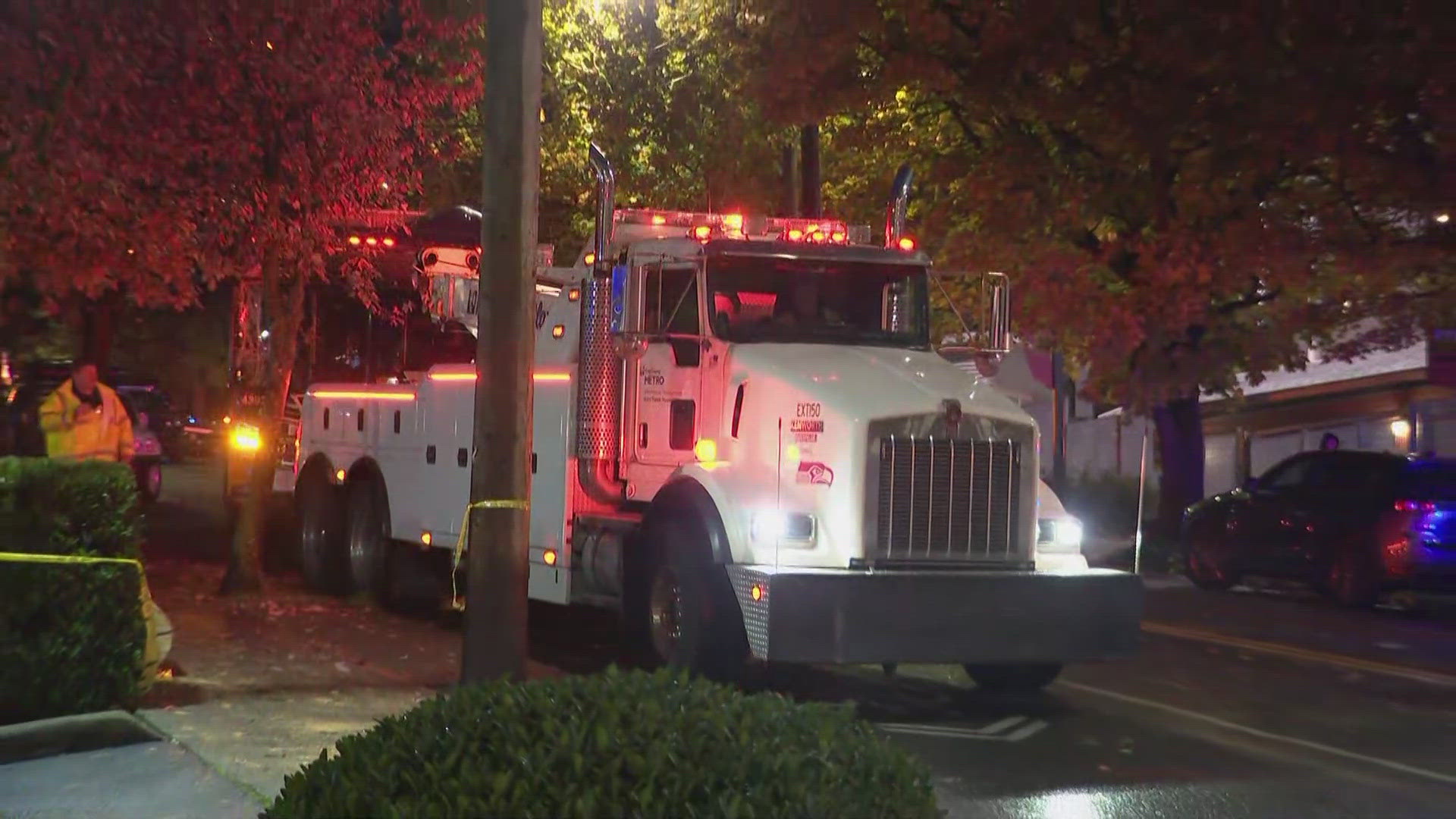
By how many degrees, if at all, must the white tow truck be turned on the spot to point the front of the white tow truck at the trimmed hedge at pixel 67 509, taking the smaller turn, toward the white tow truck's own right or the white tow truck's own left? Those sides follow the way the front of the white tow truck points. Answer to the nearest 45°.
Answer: approximately 135° to the white tow truck's own right

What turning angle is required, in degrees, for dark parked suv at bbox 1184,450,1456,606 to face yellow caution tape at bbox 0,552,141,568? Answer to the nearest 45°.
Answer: approximately 90° to its left

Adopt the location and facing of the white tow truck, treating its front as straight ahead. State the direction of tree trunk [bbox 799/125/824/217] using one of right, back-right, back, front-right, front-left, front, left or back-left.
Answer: back-left

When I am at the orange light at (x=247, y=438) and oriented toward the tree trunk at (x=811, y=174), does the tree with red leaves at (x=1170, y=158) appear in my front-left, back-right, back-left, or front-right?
front-right

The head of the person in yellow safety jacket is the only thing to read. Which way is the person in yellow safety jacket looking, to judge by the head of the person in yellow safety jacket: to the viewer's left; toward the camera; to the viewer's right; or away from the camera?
toward the camera

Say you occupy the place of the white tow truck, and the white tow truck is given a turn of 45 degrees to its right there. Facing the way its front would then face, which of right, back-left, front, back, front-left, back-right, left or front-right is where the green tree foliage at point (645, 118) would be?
back

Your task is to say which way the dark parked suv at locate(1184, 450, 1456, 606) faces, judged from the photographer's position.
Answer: facing away from the viewer and to the left of the viewer

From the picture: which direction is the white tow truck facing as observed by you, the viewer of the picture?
facing the viewer and to the right of the viewer

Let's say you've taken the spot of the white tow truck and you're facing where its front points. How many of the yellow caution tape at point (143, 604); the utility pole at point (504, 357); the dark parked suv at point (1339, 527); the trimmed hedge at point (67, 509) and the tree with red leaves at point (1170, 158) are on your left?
2

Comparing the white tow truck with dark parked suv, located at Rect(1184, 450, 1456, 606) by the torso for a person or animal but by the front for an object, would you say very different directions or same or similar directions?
very different directions

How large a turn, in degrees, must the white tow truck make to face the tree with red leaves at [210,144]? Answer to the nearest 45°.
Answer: approximately 180°

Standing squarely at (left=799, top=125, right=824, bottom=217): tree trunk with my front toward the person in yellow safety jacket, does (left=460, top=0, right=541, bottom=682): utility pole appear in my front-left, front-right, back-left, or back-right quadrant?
front-left

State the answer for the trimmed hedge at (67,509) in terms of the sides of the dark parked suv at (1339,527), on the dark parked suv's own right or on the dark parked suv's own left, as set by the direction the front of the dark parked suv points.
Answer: on the dark parked suv's own left

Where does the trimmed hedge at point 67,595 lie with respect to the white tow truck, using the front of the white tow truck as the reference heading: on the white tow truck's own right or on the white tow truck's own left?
on the white tow truck's own right
